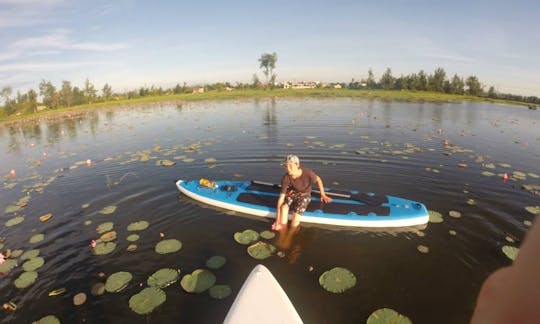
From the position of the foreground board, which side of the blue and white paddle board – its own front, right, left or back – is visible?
left

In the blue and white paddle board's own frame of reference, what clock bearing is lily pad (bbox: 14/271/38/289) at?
The lily pad is roughly at 11 o'clock from the blue and white paddle board.

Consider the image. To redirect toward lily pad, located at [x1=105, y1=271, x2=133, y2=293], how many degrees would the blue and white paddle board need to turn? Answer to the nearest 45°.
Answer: approximately 45° to its left

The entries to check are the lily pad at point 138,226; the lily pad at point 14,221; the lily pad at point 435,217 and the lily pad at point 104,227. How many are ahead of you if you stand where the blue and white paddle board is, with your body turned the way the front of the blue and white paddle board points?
3

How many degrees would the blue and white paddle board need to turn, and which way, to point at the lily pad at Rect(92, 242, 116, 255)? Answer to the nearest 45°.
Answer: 0° — it already faces it

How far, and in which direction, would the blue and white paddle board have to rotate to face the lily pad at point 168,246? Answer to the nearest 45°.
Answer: approximately 45° to its left

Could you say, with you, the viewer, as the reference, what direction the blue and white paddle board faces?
facing to the left of the viewer
